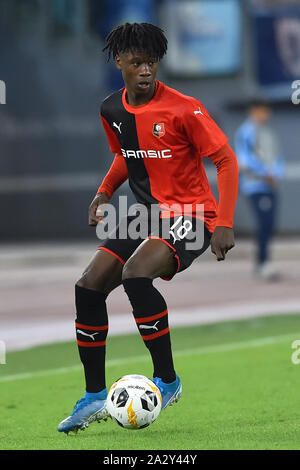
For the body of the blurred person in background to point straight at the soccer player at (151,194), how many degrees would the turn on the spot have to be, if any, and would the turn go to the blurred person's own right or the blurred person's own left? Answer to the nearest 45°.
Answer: approximately 45° to the blurred person's own right

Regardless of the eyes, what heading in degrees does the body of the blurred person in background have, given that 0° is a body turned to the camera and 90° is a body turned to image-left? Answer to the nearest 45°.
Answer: approximately 315°

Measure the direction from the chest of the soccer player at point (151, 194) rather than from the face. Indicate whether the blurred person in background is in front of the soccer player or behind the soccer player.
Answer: behind

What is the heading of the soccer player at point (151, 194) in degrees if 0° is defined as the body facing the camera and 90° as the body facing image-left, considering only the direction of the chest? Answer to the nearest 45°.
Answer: approximately 45°

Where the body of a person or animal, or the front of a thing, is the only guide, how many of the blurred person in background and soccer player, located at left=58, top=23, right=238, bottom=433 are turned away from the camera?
0
